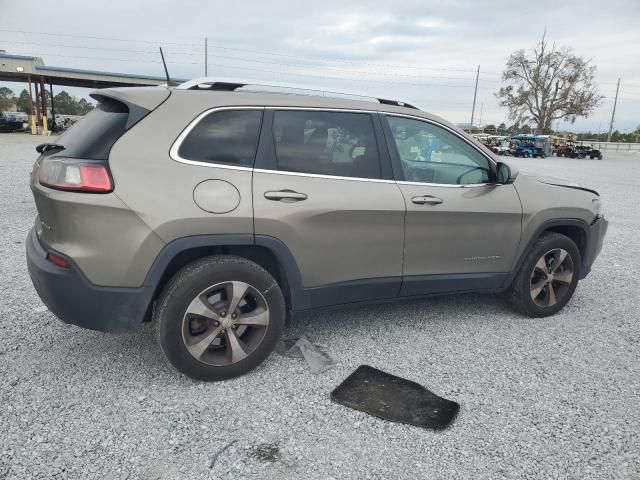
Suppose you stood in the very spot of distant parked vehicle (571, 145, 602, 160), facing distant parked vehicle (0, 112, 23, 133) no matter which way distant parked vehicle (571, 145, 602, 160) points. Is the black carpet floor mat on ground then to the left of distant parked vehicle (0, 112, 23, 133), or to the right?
left

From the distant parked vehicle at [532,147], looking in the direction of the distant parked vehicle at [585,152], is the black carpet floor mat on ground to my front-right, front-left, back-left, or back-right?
back-right

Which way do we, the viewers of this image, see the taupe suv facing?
facing away from the viewer and to the right of the viewer

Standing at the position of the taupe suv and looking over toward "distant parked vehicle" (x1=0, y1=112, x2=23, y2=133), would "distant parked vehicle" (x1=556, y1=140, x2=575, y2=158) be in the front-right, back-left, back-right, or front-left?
front-right

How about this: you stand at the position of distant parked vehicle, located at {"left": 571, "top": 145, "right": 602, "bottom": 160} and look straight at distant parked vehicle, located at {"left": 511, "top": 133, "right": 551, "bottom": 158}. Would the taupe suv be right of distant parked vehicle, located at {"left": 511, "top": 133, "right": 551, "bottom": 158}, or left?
left
